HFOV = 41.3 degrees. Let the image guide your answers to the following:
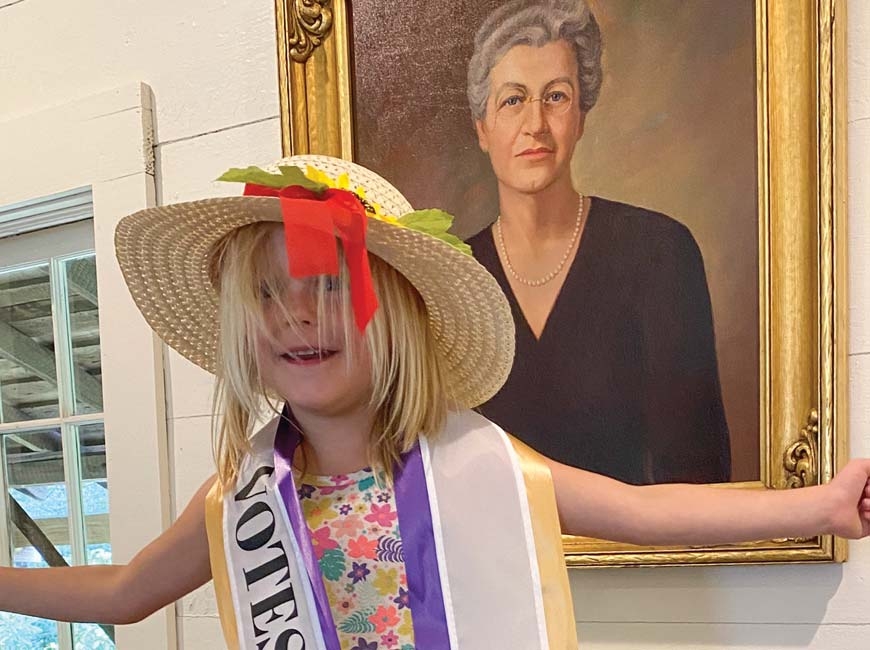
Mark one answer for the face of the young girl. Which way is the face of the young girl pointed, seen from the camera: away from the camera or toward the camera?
toward the camera

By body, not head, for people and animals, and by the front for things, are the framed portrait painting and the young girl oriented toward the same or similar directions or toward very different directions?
same or similar directions

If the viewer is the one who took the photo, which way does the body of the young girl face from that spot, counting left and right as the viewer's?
facing the viewer

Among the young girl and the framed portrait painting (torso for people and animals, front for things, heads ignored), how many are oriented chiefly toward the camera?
2

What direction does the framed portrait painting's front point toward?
toward the camera

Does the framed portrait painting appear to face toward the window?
no

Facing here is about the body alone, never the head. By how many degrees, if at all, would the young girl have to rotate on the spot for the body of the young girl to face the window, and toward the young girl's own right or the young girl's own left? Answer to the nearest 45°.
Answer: approximately 135° to the young girl's own right
